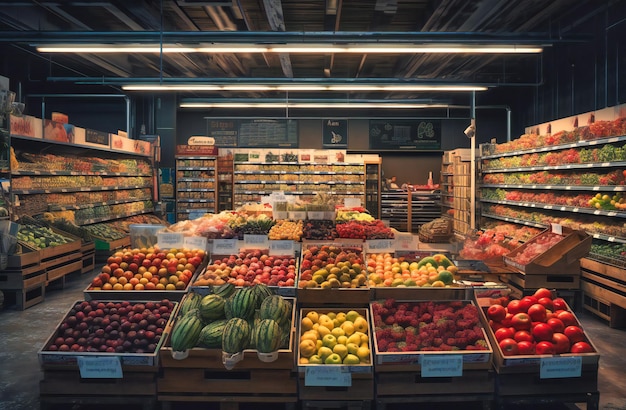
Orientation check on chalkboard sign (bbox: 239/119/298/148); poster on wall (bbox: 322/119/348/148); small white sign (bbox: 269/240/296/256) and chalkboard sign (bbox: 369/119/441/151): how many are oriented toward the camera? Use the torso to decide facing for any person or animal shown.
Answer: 4

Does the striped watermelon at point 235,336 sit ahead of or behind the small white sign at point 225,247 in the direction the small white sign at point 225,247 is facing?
ahead

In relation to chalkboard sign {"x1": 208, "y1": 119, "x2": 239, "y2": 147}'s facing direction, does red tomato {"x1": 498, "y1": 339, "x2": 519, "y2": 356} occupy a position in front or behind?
in front

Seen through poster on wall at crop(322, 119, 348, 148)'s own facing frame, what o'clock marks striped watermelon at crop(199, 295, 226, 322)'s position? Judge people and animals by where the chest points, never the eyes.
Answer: The striped watermelon is roughly at 12 o'clock from the poster on wall.

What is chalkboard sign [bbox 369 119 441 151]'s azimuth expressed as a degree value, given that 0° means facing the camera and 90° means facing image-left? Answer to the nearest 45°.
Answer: approximately 0°

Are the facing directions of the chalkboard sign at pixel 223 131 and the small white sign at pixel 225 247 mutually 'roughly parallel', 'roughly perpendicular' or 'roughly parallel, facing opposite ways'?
roughly parallel

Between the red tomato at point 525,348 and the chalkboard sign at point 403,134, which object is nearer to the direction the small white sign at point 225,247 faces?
the red tomato

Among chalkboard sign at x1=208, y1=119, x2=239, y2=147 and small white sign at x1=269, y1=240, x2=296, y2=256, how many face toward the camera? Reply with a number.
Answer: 2

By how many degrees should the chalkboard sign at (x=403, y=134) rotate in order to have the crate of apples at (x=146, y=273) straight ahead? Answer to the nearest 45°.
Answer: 0° — it already faces it

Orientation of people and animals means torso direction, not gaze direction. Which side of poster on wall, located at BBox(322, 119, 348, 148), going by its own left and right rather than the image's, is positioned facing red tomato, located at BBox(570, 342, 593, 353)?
front

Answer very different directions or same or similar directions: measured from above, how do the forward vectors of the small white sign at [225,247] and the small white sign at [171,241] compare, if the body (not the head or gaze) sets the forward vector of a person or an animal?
same or similar directions

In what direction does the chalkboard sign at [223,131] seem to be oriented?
toward the camera

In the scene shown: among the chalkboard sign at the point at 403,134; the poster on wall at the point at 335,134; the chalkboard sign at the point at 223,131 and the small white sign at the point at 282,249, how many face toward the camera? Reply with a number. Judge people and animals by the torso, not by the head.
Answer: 4

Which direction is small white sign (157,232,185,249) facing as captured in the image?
toward the camera

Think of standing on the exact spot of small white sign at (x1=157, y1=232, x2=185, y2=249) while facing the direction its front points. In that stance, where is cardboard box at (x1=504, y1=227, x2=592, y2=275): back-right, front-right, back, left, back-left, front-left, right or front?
left

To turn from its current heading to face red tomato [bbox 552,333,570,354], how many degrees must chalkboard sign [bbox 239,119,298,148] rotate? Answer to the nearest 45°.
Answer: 0° — it already faces it

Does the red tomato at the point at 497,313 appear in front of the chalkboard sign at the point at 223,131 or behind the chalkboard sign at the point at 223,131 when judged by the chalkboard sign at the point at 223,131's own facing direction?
in front
